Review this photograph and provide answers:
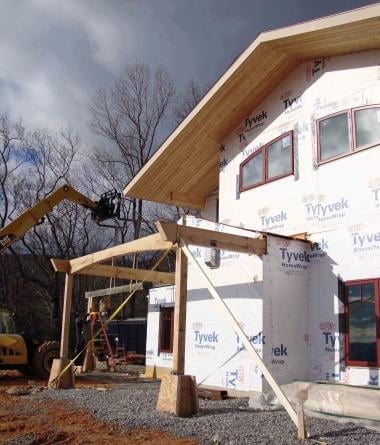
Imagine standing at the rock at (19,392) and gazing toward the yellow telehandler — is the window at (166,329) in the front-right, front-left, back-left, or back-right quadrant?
front-right

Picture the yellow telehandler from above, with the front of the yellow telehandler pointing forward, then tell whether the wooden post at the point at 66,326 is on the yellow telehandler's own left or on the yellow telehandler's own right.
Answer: on the yellow telehandler's own right

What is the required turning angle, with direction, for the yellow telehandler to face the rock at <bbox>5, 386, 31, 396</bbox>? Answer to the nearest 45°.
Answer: approximately 90° to its right

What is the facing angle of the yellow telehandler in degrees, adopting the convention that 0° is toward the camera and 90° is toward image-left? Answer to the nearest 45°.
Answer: approximately 270°

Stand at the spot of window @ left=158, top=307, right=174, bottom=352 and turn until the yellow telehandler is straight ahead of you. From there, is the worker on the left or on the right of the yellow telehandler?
right

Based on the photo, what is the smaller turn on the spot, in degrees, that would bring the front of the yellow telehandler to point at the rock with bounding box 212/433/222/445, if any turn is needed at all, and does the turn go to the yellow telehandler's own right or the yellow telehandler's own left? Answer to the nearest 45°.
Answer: approximately 90° to the yellow telehandler's own right

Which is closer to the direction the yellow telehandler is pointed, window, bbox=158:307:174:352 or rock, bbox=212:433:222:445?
the window

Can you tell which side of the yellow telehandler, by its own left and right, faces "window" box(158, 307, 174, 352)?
front
